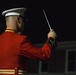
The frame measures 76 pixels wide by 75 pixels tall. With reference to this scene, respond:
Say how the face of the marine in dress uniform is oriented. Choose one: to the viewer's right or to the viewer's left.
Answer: to the viewer's right

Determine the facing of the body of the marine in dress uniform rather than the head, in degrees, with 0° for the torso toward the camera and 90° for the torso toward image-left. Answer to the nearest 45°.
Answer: approximately 225°
